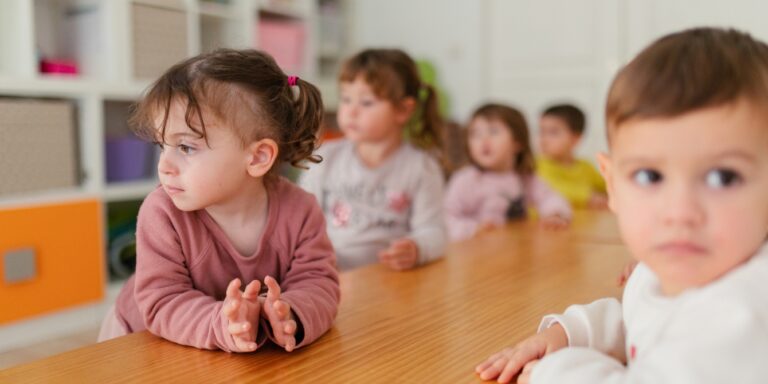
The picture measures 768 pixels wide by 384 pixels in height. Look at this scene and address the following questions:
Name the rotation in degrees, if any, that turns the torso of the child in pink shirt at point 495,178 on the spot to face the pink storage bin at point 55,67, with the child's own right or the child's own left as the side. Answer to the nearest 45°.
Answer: approximately 90° to the child's own right

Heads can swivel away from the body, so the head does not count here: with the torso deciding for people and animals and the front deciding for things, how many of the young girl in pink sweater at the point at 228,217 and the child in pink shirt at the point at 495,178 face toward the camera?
2

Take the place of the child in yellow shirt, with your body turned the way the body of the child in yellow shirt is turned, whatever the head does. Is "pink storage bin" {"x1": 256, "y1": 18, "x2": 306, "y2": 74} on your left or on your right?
on your right

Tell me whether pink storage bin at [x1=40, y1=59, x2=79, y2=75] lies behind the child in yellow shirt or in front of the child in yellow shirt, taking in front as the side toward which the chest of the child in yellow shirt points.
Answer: in front

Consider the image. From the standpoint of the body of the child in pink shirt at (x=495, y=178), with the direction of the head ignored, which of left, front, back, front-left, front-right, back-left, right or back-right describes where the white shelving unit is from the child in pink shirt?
right

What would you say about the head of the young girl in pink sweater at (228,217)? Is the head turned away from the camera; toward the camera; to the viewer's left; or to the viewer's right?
to the viewer's left

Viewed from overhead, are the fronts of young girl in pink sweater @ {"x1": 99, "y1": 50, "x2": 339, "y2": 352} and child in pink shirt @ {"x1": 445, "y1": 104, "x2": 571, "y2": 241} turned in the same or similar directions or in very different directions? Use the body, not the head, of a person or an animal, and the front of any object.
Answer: same or similar directions

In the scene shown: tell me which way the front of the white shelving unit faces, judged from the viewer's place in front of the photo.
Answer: facing the viewer and to the right of the viewer

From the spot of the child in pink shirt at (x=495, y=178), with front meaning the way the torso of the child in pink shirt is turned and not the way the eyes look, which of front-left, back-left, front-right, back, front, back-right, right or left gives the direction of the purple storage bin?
right

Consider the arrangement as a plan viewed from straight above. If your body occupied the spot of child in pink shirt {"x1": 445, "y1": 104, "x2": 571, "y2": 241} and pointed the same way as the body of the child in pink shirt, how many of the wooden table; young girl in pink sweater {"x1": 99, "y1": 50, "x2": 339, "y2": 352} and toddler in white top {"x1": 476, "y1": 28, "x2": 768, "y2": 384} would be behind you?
0

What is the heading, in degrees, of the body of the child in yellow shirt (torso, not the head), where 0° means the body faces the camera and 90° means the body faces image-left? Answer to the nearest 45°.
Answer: approximately 45°

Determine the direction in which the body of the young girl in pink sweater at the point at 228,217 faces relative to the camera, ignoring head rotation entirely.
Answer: toward the camera

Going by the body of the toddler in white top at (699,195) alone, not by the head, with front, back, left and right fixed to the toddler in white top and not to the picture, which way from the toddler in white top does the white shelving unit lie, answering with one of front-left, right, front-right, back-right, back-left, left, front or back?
right

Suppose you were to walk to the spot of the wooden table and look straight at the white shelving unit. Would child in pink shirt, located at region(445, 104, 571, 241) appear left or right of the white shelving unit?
right

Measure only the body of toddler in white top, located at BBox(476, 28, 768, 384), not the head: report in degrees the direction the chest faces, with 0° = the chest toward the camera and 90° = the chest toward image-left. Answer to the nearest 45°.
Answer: approximately 45°
